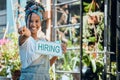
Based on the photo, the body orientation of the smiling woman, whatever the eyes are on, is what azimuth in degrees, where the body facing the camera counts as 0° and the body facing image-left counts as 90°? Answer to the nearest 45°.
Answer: approximately 315°
